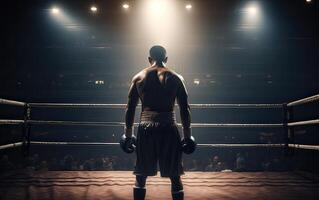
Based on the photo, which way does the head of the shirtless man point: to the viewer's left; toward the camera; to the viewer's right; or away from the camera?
away from the camera

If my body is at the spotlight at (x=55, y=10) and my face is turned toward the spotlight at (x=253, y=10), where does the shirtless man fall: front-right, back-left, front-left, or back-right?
front-right

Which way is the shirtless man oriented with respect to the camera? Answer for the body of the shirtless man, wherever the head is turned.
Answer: away from the camera

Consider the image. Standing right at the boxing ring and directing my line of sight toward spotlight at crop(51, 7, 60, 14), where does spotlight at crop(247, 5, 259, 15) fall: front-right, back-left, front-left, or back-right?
front-right

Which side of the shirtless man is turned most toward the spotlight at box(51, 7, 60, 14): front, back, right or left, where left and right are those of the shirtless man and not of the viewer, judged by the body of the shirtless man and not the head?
front

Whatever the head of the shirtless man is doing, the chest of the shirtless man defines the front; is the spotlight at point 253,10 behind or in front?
in front
